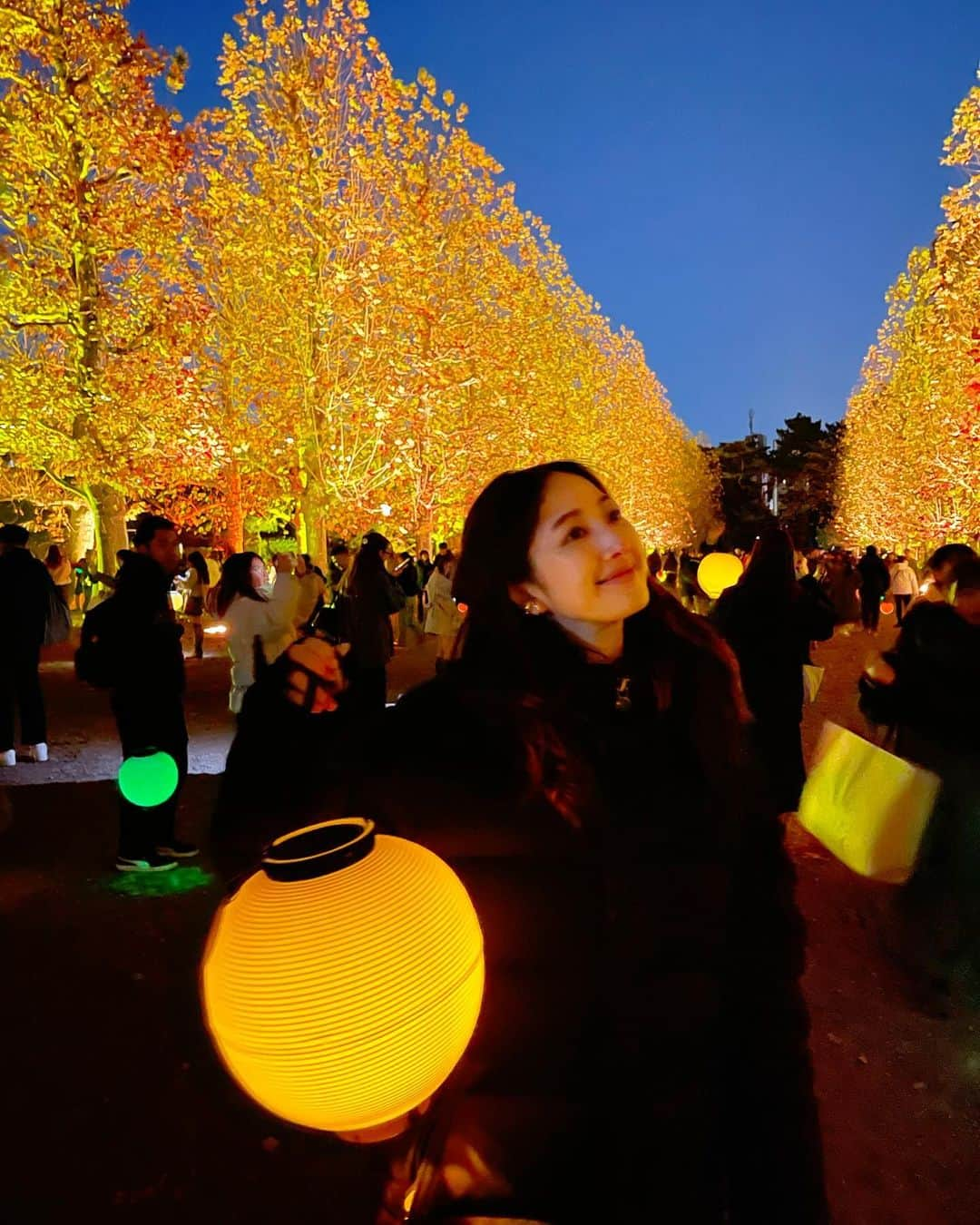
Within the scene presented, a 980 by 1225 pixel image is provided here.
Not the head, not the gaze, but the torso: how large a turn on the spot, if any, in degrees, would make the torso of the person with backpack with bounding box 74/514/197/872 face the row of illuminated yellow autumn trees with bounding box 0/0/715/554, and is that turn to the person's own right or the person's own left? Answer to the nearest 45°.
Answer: approximately 90° to the person's own left

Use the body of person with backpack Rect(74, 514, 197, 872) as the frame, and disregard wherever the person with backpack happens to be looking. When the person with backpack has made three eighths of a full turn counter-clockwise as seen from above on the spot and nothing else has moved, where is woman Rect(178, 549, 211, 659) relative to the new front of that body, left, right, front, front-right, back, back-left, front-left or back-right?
front-right

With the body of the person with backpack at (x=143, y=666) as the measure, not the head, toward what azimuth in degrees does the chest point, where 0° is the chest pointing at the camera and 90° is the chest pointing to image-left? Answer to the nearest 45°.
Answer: approximately 270°

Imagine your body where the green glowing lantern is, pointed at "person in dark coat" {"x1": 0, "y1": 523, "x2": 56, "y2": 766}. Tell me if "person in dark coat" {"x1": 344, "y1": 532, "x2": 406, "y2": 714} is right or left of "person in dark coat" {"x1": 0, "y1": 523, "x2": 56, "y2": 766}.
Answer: right

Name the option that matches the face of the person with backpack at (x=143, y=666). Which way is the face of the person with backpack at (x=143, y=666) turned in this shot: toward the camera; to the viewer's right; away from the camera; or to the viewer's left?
to the viewer's right

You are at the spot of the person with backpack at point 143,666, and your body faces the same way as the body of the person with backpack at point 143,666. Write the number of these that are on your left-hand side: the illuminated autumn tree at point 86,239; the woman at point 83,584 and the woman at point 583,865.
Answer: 2

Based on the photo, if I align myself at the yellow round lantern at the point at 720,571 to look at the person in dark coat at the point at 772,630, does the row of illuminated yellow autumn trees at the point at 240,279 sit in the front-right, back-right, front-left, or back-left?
back-right

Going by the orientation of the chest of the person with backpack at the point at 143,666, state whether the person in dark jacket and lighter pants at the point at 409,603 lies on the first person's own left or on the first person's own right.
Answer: on the first person's own left

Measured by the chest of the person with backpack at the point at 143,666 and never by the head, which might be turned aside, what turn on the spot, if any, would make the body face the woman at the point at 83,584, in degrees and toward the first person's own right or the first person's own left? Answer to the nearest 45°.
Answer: approximately 90° to the first person's own left

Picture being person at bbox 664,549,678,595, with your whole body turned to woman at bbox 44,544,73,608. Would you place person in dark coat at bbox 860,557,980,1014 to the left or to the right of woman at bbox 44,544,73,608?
left
